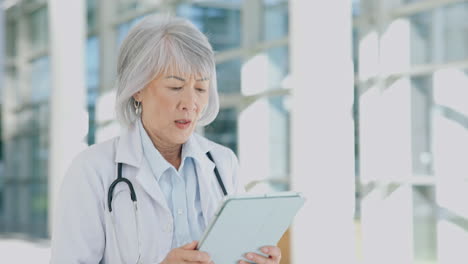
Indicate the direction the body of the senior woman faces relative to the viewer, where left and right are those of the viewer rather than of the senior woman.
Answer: facing the viewer and to the right of the viewer

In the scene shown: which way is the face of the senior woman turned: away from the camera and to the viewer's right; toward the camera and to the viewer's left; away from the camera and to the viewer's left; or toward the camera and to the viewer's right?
toward the camera and to the viewer's right

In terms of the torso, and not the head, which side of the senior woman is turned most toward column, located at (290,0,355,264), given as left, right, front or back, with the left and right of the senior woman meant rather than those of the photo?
left

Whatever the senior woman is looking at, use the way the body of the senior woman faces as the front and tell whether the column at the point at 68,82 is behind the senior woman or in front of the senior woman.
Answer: behind
